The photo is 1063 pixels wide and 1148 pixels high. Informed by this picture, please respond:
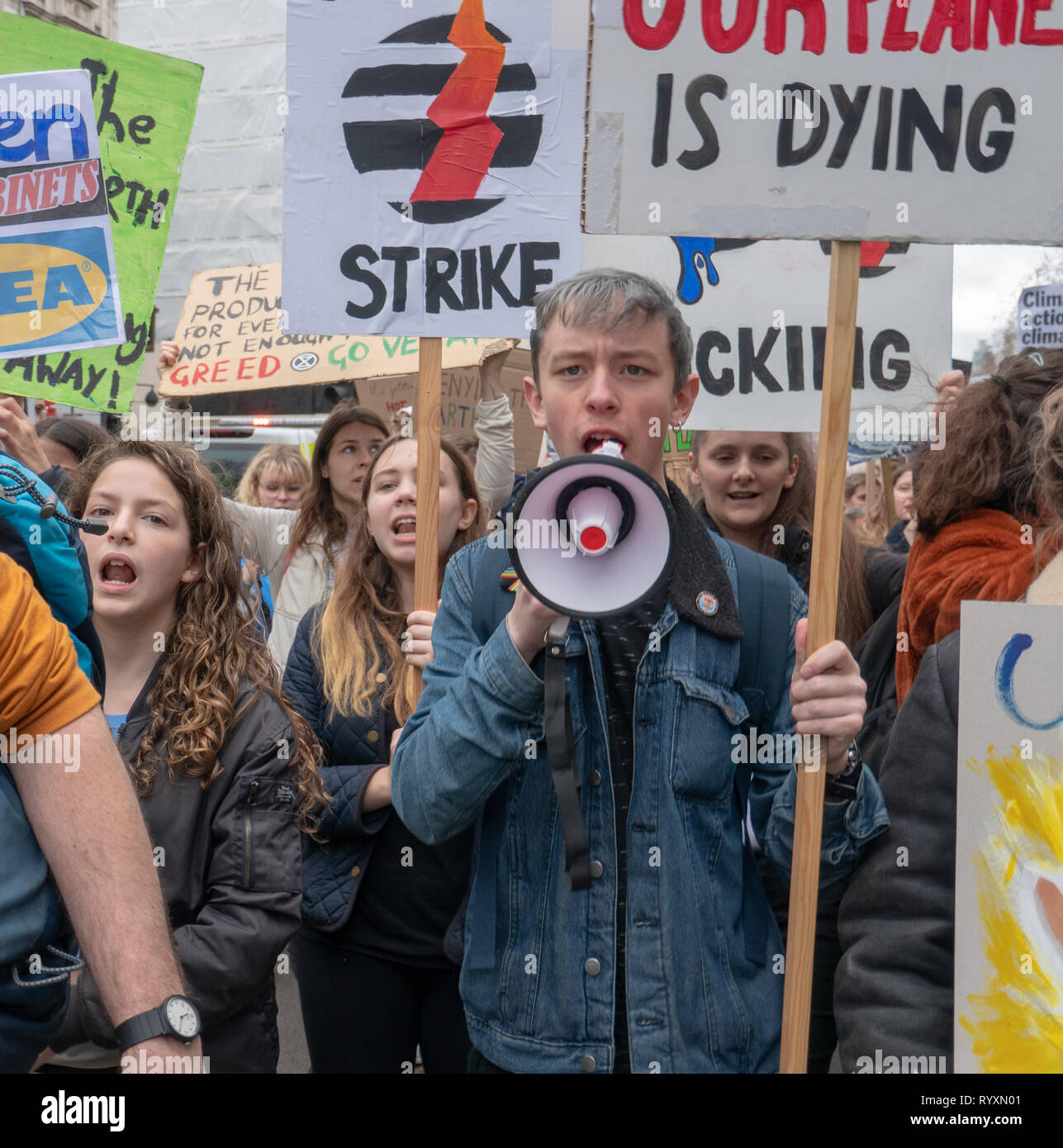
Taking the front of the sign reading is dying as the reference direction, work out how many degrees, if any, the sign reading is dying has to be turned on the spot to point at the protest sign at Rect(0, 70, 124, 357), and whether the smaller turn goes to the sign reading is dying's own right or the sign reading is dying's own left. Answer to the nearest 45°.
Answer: approximately 135° to the sign reading is dying's own right

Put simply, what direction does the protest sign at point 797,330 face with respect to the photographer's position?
facing the viewer

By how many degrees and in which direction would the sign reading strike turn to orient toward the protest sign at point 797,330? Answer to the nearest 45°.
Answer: approximately 135° to its left

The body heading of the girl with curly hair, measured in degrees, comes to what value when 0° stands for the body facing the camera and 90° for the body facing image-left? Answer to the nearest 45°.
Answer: approximately 45°

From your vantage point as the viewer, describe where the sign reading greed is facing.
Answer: facing the viewer

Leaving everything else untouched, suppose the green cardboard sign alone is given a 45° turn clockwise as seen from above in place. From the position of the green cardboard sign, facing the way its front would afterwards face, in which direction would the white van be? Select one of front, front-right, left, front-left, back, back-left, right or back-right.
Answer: back-right

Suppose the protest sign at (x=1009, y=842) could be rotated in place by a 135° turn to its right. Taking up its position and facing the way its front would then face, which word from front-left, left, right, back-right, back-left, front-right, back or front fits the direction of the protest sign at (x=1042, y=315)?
front-right

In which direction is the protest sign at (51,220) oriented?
toward the camera

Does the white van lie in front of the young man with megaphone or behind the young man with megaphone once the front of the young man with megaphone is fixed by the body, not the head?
behind

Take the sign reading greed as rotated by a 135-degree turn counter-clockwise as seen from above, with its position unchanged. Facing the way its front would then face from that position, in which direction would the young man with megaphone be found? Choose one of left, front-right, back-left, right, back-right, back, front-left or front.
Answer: back-right

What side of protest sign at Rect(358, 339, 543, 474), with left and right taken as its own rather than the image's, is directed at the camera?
front
